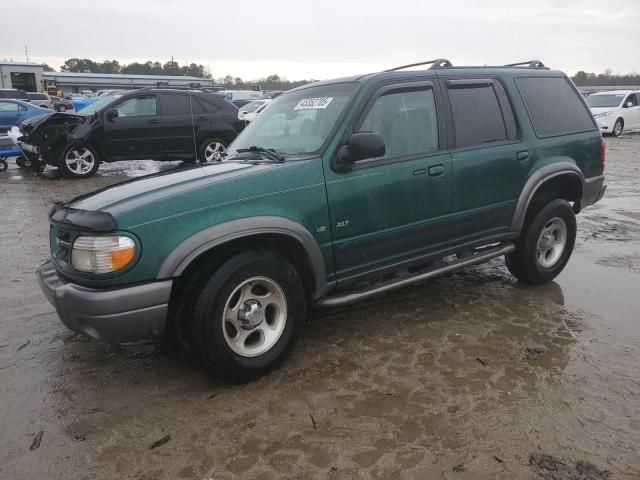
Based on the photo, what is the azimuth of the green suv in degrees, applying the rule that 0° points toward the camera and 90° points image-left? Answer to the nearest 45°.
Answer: approximately 45°

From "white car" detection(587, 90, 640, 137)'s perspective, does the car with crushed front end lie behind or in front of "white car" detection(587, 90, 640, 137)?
in front

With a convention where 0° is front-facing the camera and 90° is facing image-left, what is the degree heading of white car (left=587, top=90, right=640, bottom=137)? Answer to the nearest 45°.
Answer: approximately 45°

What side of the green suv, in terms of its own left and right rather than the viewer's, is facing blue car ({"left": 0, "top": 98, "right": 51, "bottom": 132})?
right

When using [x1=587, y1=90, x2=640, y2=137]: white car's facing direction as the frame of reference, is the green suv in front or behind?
in front

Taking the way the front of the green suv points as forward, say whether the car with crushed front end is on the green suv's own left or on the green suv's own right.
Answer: on the green suv's own right

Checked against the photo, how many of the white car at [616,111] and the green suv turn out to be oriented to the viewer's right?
0

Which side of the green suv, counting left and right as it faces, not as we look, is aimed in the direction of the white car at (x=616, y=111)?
back
